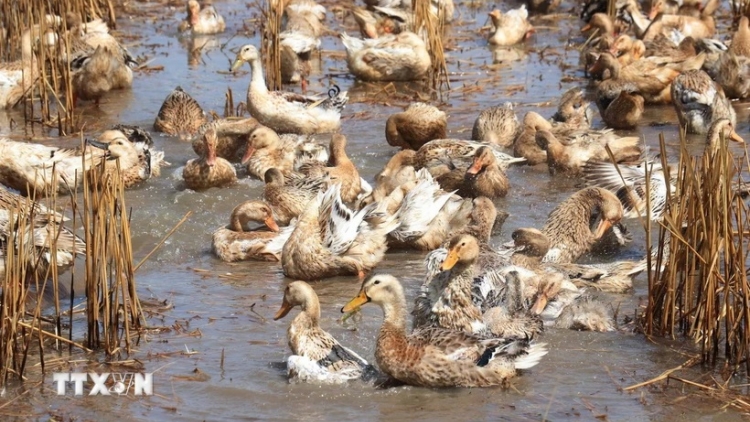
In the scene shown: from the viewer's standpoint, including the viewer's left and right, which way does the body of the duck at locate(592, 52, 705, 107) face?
facing to the left of the viewer

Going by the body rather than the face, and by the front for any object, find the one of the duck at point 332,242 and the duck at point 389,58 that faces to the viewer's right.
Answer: the duck at point 389,58

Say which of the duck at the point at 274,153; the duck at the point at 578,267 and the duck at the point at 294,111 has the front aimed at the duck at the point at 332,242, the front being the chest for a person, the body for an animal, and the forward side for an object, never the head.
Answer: the duck at the point at 578,267

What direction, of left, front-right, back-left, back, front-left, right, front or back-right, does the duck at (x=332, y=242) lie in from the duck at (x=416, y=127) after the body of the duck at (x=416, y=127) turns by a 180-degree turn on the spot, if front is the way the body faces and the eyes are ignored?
right

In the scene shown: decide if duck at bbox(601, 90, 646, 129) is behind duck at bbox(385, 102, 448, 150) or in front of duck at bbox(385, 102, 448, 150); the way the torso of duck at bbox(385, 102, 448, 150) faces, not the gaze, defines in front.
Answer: behind

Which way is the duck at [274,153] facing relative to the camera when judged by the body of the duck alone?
to the viewer's left

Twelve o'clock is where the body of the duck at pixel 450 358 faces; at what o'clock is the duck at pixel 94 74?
the duck at pixel 94 74 is roughly at 2 o'clock from the duck at pixel 450 358.
